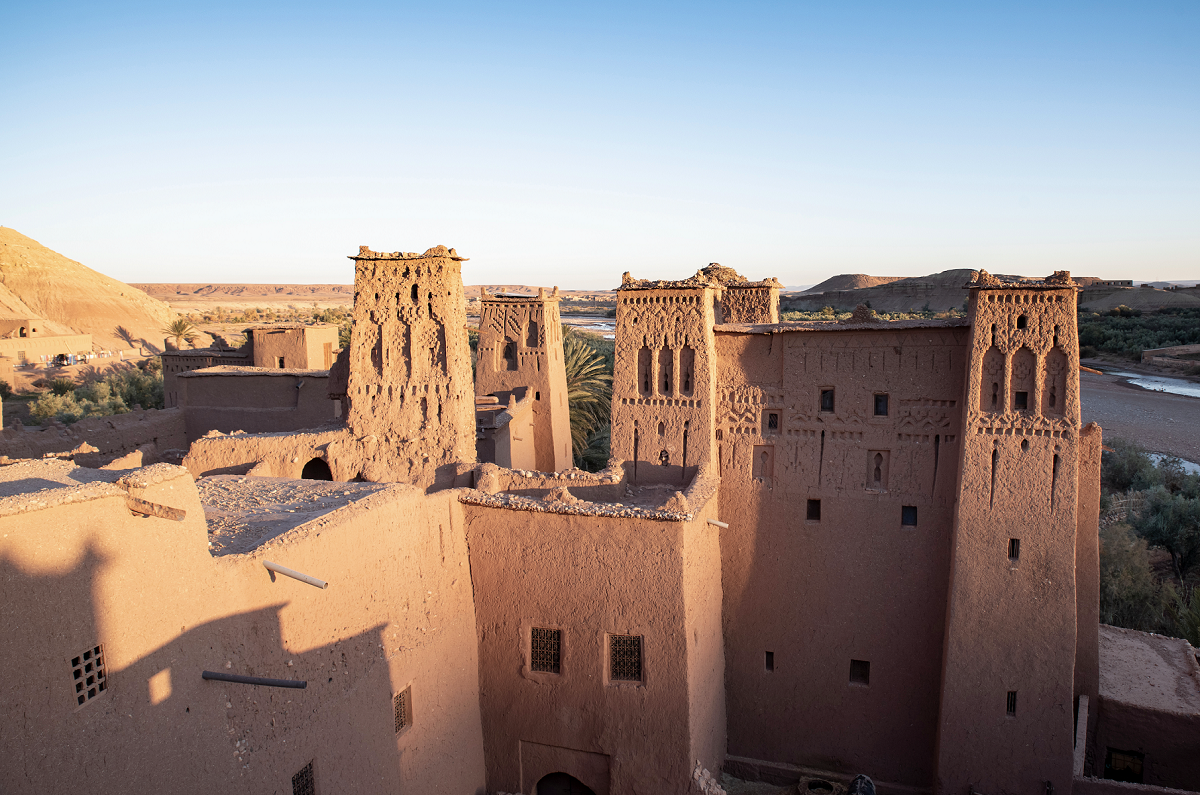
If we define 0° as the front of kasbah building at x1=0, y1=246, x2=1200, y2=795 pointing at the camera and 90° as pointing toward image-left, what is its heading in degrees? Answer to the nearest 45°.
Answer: approximately 0°

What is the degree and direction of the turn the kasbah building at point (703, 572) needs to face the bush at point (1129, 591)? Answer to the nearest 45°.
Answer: approximately 135° to its left

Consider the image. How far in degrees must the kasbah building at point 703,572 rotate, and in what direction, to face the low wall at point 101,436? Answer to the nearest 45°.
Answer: approximately 90° to its right

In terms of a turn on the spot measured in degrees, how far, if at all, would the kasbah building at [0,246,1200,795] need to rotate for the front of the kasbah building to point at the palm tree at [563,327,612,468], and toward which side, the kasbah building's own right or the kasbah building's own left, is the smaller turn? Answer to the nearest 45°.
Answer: approximately 180°
